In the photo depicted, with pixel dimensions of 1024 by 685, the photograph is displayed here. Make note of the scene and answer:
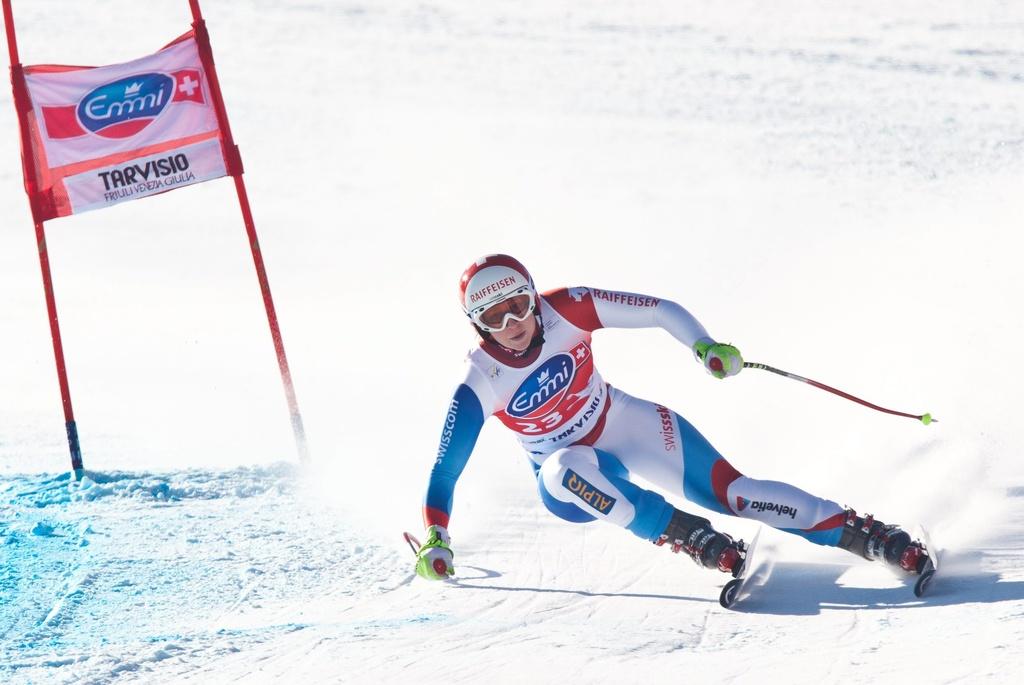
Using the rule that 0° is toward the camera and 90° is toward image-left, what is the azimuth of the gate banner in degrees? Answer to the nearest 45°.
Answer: approximately 0°

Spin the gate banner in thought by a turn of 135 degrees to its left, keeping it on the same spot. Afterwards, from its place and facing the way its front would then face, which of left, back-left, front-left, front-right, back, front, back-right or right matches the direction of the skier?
right
